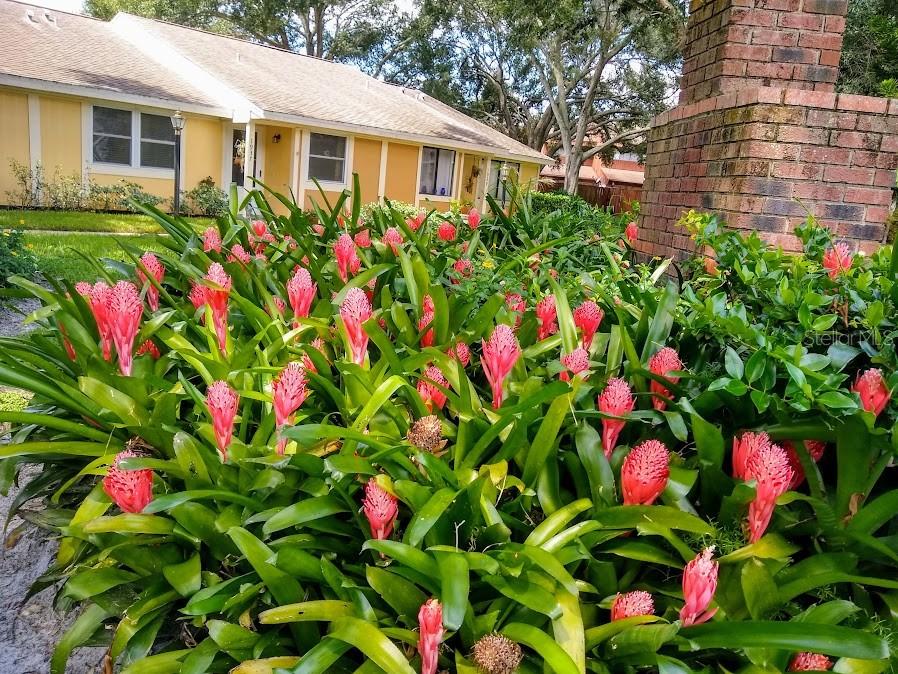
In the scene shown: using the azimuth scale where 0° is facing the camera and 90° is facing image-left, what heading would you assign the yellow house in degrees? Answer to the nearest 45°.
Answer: approximately 315°

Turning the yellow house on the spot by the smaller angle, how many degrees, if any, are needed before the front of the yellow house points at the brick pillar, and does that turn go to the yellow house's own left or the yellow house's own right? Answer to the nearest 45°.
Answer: approximately 45° to the yellow house's own right
